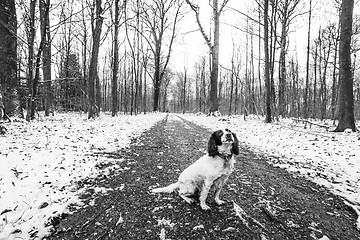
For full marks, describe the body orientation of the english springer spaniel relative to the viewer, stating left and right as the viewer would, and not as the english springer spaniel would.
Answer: facing the viewer and to the right of the viewer

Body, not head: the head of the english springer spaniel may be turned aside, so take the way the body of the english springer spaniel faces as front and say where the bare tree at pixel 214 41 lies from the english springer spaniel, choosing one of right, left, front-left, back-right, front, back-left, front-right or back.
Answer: back-left
